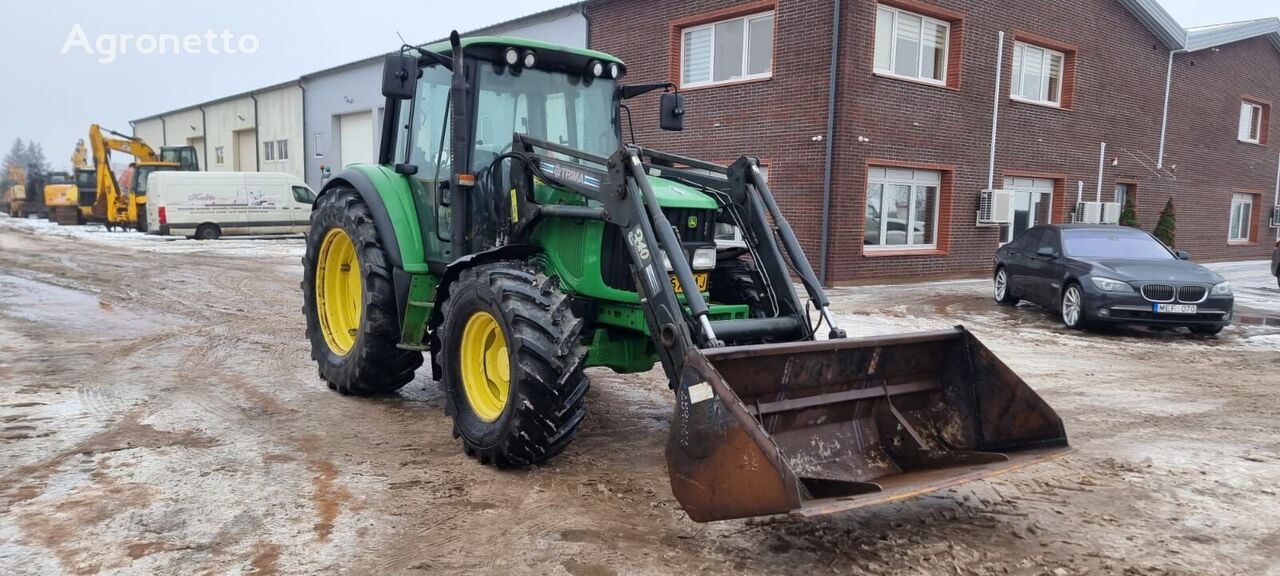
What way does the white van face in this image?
to the viewer's right

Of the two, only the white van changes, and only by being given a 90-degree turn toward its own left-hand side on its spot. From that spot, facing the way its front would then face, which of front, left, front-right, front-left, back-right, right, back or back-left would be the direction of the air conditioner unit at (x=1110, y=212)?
back-right

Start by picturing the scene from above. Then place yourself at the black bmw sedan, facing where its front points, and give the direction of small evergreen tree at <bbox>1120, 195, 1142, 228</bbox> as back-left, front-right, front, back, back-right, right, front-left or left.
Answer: back-left

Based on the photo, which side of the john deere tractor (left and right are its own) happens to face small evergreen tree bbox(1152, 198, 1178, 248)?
left

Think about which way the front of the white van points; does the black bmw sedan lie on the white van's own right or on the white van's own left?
on the white van's own right

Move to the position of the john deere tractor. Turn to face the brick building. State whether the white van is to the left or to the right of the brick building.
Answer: left

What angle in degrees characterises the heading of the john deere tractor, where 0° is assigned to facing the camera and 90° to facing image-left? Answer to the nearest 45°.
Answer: approximately 315°

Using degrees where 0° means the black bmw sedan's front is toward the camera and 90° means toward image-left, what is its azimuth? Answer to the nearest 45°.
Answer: approximately 315°

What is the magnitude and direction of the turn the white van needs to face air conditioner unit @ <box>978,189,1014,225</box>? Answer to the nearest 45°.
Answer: approximately 45° to its right

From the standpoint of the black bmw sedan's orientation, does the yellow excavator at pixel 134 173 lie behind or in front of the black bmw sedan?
behind

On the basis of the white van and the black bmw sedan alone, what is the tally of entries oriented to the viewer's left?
0

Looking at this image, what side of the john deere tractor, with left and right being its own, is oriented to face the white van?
back

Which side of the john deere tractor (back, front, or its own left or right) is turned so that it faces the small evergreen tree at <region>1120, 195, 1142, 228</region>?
left

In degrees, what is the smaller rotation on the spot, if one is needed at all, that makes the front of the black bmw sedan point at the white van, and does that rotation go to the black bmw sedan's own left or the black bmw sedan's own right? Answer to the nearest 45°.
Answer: approximately 135° to the black bmw sedan's own right
